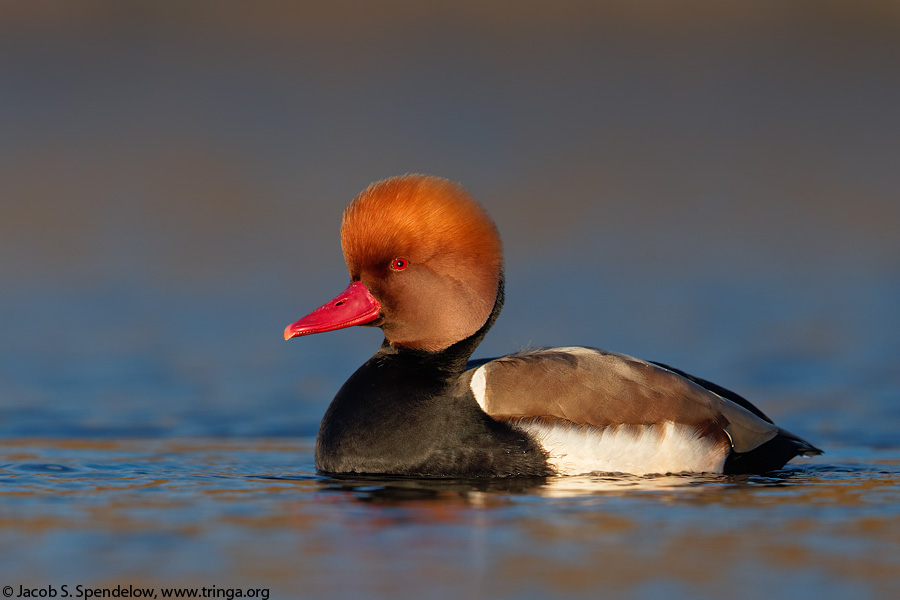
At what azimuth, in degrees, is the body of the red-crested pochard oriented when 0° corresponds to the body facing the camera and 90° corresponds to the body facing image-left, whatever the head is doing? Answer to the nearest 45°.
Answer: approximately 90°
